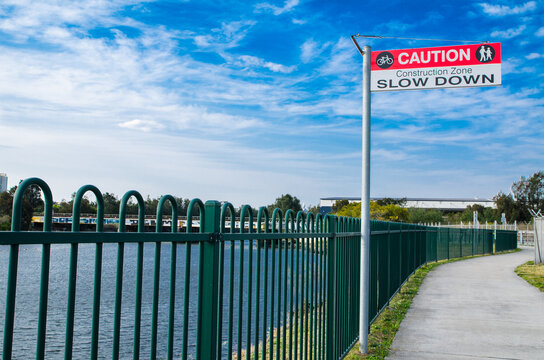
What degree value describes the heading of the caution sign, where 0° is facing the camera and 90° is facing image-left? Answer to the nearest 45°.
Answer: approximately 0°

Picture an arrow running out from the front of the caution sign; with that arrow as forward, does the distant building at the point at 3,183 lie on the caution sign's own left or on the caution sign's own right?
on the caution sign's own right
